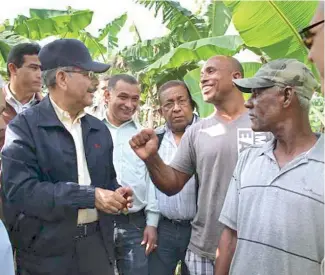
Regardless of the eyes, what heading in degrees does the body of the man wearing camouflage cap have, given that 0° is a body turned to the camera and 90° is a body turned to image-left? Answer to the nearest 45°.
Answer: approximately 45°

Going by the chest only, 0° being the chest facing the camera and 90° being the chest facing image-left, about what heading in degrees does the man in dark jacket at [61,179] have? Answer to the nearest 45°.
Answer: approximately 315°

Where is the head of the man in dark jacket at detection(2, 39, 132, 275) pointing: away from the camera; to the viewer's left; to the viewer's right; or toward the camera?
to the viewer's right

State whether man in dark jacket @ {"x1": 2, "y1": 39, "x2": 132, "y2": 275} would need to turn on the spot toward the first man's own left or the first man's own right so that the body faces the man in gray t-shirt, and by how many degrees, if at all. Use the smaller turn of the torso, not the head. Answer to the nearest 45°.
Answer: approximately 45° to the first man's own left

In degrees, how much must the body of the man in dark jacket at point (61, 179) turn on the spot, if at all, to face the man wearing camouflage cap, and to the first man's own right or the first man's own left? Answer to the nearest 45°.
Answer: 0° — they already face them

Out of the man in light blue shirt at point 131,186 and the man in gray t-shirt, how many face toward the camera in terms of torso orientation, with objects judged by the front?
2

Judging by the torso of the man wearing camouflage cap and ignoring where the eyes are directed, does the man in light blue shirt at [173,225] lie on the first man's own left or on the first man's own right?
on the first man's own right

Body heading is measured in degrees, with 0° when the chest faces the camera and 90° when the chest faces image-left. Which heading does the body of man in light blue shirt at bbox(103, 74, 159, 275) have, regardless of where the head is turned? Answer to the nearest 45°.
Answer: approximately 0°

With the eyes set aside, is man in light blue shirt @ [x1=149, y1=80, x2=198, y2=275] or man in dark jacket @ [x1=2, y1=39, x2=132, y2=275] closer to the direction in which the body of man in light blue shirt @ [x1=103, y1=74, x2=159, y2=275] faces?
the man in dark jacket
